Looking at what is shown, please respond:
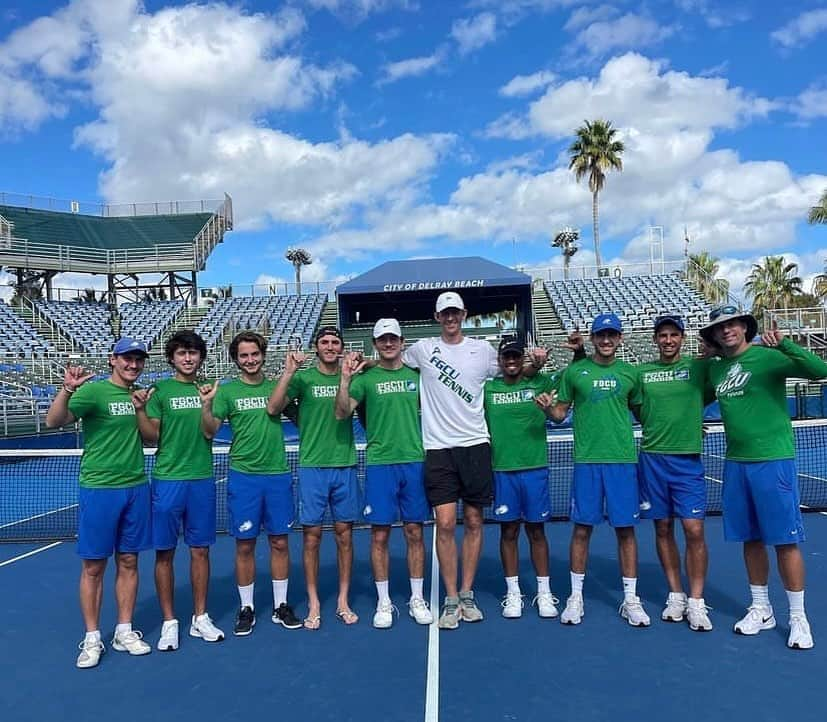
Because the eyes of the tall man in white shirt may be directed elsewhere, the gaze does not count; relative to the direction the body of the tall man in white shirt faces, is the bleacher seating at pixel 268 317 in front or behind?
behind

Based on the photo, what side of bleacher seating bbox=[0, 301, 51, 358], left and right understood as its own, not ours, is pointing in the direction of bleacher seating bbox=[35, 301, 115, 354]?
left

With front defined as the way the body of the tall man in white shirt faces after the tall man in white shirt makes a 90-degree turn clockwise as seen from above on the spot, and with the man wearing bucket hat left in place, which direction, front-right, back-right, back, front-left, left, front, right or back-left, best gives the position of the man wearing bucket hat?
back

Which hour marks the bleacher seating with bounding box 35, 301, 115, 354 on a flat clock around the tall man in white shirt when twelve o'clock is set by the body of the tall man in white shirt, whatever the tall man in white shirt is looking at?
The bleacher seating is roughly at 5 o'clock from the tall man in white shirt.

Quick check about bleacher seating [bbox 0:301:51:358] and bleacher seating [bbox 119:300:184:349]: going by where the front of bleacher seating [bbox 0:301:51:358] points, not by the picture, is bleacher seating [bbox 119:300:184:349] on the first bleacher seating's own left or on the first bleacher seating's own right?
on the first bleacher seating's own left

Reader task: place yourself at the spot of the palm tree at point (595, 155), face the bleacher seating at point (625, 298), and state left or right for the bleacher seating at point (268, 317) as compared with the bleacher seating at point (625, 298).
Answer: right

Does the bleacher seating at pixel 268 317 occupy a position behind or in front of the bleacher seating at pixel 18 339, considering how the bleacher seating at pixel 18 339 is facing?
in front

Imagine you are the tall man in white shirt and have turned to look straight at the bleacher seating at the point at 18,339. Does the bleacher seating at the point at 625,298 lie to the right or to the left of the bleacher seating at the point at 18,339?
right

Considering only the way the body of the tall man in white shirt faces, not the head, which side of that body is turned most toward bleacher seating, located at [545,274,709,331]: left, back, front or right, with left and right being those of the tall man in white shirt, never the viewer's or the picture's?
back

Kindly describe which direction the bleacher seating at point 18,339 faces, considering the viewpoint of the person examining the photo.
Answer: facing the viewer and to the right of the viewer

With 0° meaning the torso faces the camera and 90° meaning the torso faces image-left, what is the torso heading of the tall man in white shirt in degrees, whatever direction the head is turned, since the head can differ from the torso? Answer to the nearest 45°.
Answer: approximately 0°

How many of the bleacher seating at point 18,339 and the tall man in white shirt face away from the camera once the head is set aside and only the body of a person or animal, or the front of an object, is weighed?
0

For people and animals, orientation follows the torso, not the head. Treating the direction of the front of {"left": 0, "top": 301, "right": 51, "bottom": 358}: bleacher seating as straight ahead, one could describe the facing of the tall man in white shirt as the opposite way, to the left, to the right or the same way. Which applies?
to the right
